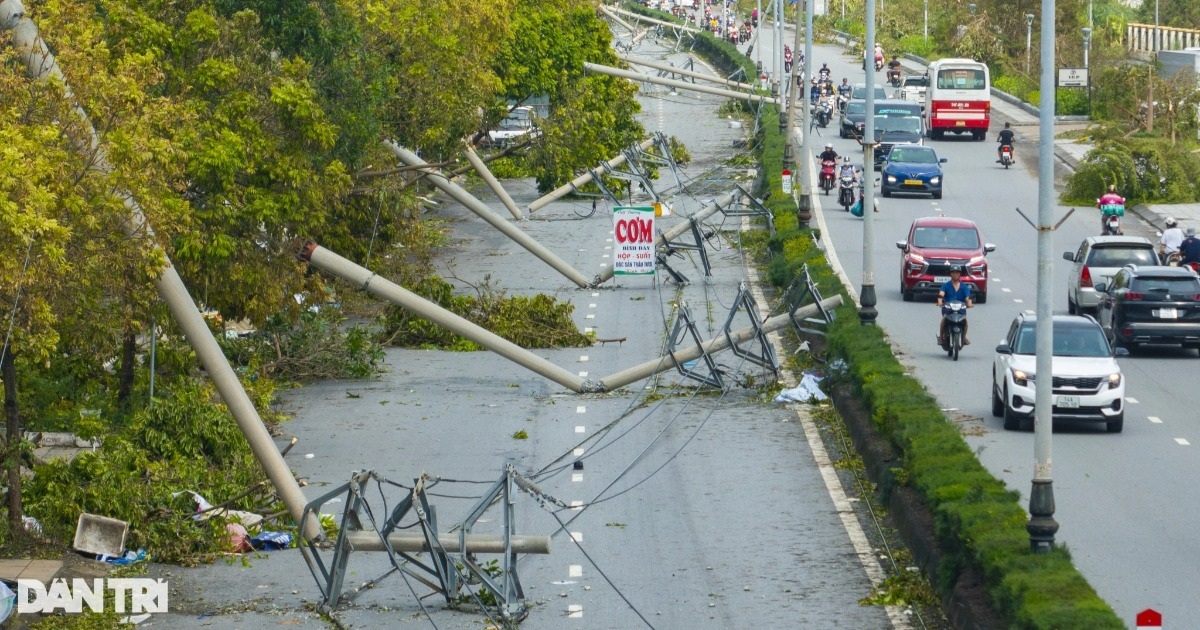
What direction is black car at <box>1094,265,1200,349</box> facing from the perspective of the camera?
away from the camera

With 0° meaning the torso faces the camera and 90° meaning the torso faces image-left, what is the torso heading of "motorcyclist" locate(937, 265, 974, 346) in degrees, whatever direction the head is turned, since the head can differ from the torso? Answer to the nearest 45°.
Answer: approximately 0°

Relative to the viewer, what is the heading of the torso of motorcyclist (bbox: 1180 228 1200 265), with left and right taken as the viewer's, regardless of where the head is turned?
facing away from the viewer

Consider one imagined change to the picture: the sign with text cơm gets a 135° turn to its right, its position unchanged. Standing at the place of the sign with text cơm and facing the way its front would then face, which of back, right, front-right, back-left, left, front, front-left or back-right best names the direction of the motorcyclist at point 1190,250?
back-right

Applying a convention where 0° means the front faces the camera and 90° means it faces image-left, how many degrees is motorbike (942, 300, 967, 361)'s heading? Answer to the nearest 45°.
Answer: approximately 0°

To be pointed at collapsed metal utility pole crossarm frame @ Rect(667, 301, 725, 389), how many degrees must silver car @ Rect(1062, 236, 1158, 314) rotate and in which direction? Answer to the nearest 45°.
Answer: approximately 135° to its left

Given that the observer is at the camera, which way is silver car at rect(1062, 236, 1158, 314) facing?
facing away from the viewer

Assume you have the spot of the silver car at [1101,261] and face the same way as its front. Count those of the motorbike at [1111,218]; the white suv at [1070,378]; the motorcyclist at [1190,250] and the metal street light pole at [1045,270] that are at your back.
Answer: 2
